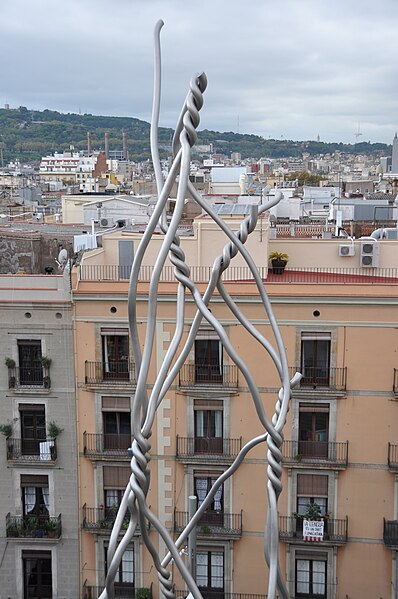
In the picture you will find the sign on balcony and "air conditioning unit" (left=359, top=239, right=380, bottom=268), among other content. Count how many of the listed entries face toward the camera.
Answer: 2

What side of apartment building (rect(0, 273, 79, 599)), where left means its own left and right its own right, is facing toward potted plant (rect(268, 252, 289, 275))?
left

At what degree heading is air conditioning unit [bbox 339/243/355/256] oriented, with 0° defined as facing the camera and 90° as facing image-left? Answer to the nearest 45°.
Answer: approximately 0°

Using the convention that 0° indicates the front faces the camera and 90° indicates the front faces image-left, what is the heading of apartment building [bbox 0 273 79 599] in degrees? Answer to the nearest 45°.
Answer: approximately 0°

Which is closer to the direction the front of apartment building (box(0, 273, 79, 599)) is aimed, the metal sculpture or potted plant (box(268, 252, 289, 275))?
the metal sculpture
